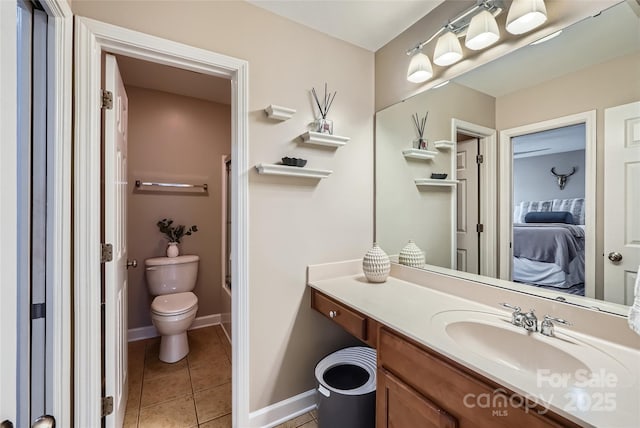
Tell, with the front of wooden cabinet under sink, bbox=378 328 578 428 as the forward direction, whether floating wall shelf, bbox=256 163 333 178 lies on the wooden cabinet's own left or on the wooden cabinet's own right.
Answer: on the wooden cabinet's own right

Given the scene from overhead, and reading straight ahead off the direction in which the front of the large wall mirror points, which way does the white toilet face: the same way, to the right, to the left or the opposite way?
to the left

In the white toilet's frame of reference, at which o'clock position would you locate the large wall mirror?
The large wall mirror is roughly at 11 o'clock from the white toilet.

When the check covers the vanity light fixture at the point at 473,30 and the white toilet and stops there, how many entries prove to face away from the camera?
0

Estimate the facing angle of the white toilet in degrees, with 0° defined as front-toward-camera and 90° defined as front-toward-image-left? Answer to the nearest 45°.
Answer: approximately 0°

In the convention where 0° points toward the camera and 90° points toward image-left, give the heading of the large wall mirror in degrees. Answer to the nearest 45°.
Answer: approximately 45°

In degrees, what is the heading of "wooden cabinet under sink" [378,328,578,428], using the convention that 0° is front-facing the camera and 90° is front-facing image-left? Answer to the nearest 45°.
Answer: approximately 45°

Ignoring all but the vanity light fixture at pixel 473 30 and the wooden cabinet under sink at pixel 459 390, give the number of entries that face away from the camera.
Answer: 0

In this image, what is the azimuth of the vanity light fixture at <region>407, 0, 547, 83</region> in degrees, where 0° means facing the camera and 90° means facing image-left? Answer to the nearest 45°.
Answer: approximately 45°

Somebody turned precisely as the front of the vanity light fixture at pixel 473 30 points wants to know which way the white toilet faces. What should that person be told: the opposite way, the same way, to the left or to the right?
to the left
